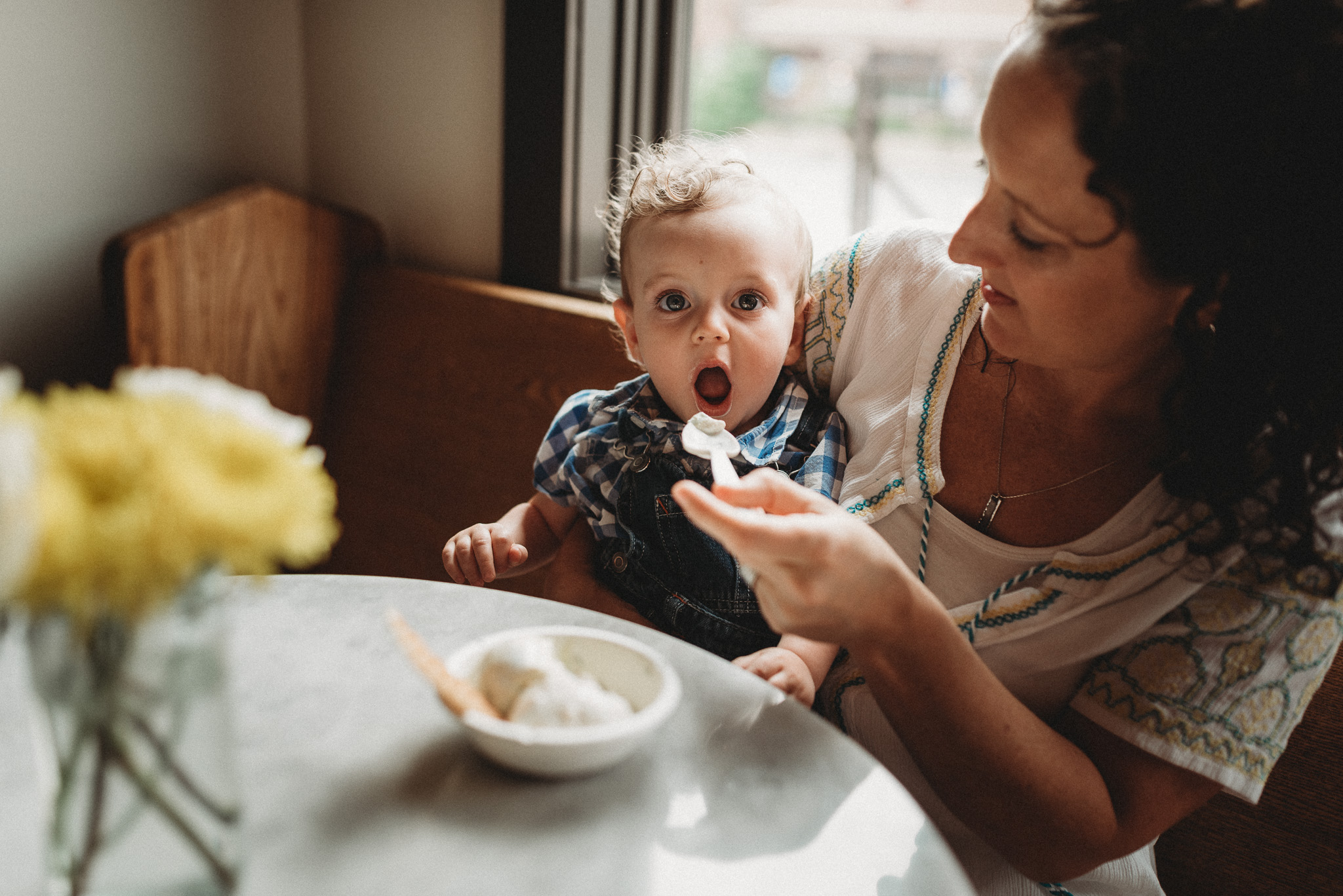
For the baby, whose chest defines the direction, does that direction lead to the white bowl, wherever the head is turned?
yes

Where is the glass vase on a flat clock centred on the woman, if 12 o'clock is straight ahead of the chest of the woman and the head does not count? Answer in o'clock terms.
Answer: The glass vase is roughly at 12 o'clock from the woman.

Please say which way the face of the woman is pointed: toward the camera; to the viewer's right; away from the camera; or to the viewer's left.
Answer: to the viewer's left

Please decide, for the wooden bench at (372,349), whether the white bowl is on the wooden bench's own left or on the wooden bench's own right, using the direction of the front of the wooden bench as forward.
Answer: on the wooden bench's own left

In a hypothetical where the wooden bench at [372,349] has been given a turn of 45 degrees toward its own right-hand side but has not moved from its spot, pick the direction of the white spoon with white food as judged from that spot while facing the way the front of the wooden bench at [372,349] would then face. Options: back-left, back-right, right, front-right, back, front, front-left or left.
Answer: back-left

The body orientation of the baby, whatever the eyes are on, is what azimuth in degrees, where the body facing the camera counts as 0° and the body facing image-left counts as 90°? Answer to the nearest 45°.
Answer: approximately 0°

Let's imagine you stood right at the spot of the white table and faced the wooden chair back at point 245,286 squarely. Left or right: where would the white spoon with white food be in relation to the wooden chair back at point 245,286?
right
